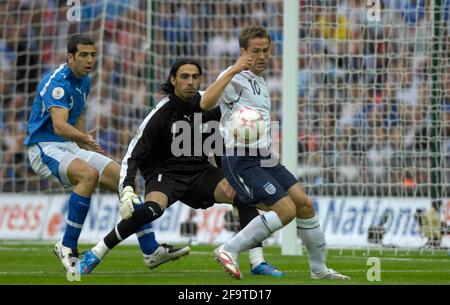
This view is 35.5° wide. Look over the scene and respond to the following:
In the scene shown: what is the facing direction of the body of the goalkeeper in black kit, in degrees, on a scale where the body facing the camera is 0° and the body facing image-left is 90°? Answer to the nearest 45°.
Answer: approximately 315°

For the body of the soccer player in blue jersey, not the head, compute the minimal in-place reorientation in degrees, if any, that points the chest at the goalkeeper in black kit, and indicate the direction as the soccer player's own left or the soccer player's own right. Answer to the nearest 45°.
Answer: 0° — they already face them

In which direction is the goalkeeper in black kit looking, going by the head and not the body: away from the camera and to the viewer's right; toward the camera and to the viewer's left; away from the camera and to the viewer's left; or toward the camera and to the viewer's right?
toward the camera and to the viewer's right

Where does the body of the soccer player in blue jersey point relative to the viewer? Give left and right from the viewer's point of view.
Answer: facing the viewer and to the right of the viewer

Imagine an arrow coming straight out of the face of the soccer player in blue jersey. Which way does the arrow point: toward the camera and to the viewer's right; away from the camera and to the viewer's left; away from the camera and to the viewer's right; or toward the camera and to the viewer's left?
toward the camera and to the viewer's right

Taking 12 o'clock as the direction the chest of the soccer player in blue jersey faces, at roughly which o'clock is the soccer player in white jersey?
The soccer player in white jersey is roughly at 12 o'clock from the soccer player in blue jersey.

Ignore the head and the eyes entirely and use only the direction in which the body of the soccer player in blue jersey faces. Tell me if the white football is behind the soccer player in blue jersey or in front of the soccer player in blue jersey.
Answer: in front
